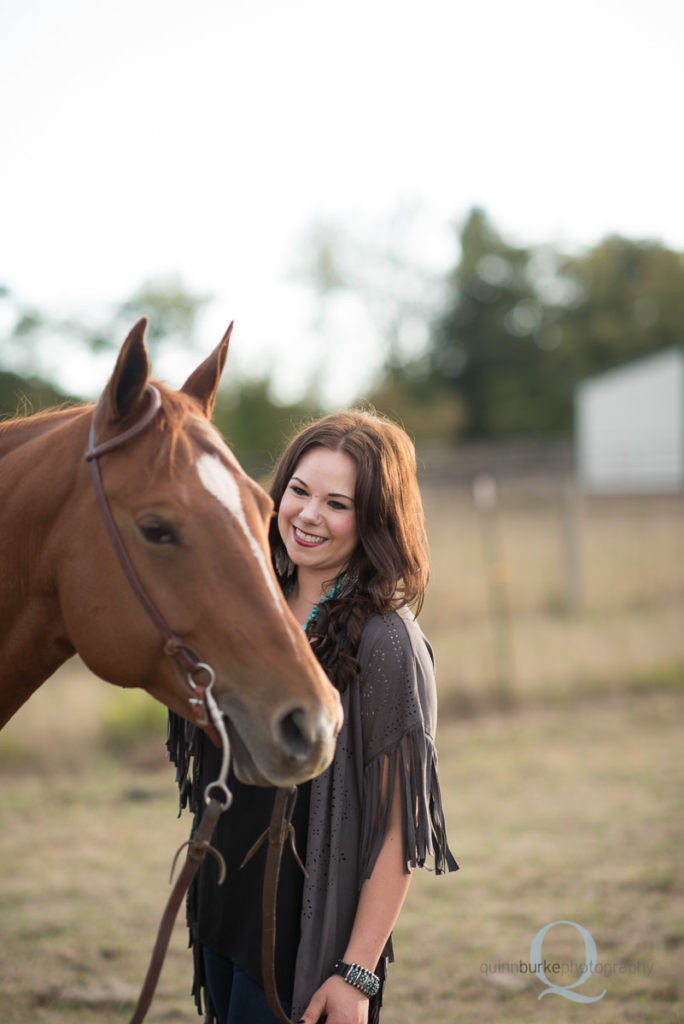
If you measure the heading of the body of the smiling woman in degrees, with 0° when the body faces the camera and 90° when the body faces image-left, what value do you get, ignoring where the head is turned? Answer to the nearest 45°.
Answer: approximately 45°

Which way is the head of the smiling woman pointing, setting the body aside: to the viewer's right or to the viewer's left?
to the viewer's left
